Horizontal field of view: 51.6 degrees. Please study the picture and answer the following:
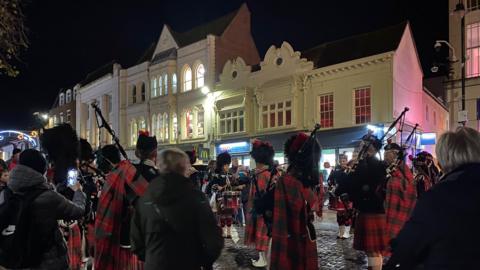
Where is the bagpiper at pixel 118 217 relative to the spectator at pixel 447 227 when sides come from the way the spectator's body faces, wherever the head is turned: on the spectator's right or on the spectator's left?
on the spectator's left

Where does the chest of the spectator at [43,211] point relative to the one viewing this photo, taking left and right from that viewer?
facing away from the viewer and to the right of the viewer

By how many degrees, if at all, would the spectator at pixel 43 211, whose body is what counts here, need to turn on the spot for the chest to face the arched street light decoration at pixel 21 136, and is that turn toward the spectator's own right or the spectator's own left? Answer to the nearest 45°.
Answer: approximately 45° to the spectator's own left

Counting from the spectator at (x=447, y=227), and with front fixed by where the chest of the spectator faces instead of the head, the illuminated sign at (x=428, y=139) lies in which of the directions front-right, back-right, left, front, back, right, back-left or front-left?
front

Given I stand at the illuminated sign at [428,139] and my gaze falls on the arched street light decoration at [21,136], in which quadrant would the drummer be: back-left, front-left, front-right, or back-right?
front-left

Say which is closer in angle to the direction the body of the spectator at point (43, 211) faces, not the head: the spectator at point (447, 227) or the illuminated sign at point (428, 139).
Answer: the illuminated sign

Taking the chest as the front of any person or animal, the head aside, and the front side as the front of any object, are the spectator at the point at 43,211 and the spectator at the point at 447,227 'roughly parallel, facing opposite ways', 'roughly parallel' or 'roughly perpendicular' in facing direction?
roughly parallel

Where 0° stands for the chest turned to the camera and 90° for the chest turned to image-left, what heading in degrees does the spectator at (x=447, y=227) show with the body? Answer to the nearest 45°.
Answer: approximately 180°

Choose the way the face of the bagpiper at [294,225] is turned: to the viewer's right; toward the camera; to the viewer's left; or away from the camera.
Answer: away from the camera

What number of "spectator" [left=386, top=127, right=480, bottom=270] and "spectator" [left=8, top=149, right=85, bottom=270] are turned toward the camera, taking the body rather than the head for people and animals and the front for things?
0

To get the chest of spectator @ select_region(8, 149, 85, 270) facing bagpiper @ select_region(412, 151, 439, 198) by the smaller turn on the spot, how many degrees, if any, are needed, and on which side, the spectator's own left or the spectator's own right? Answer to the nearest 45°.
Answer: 0° — they already face them

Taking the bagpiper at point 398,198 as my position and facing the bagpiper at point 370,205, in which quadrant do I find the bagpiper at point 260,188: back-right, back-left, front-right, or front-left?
front-right
